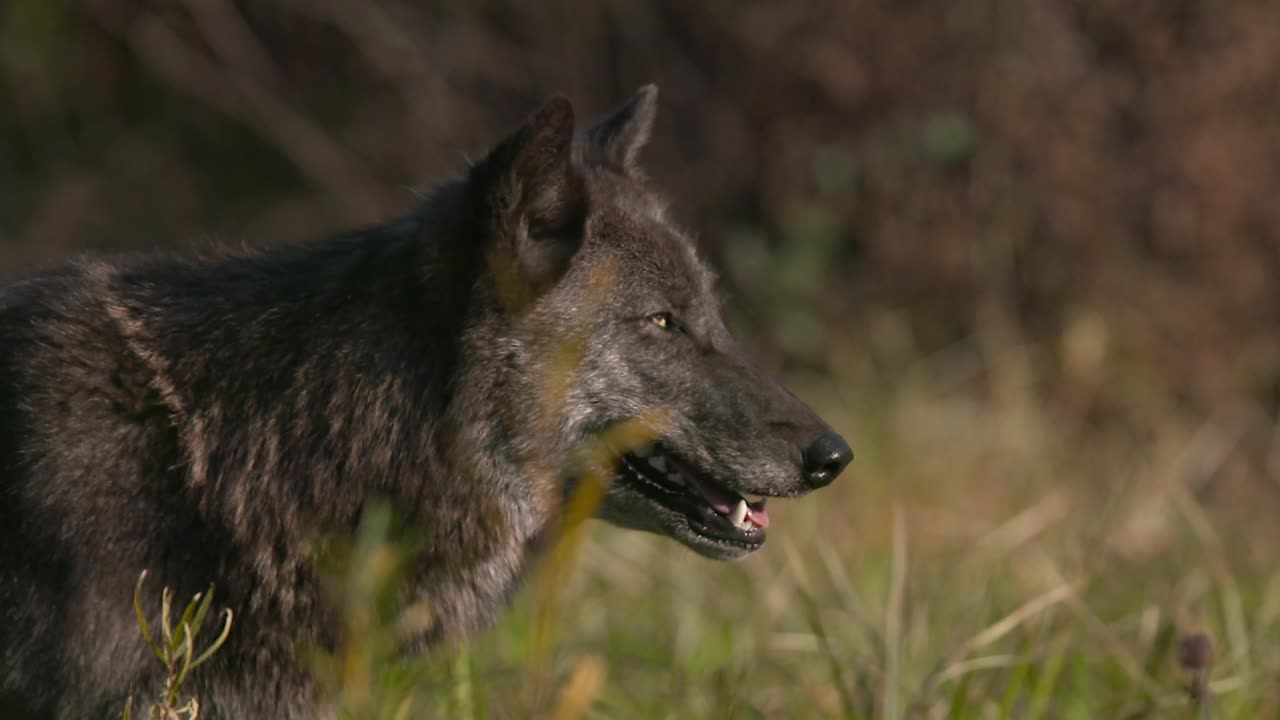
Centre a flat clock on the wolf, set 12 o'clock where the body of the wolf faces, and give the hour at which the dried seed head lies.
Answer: The dried seed head is roughly at 1 o'clock from the wolf.

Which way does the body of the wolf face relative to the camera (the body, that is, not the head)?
to the viewer's right
